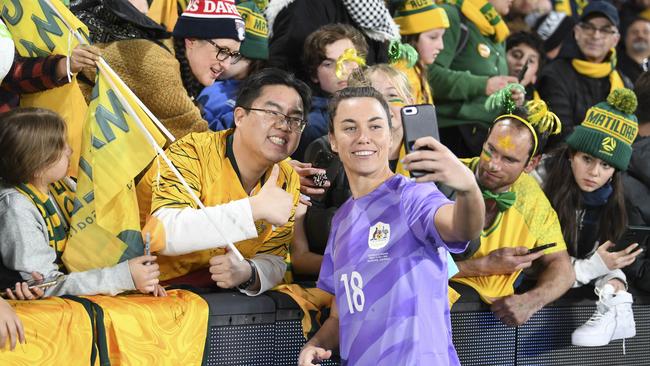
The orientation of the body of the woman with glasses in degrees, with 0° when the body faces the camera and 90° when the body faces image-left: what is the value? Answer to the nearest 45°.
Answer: approximately 315°

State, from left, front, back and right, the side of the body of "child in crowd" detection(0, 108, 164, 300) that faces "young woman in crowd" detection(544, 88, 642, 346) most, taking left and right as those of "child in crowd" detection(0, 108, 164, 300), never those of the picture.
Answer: front

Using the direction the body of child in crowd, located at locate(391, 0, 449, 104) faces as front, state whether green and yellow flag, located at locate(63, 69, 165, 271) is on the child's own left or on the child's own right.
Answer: on the child's own right

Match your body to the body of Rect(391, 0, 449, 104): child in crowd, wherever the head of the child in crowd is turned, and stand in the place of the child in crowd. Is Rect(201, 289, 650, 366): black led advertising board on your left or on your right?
on your right

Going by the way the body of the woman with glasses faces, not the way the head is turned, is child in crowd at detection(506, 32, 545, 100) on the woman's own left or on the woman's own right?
on the woman's own left

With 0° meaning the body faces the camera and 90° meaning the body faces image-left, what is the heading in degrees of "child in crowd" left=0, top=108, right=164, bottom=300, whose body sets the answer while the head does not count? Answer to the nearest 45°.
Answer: approximately 270°

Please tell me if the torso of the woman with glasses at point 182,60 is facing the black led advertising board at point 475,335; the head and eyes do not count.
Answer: yes
